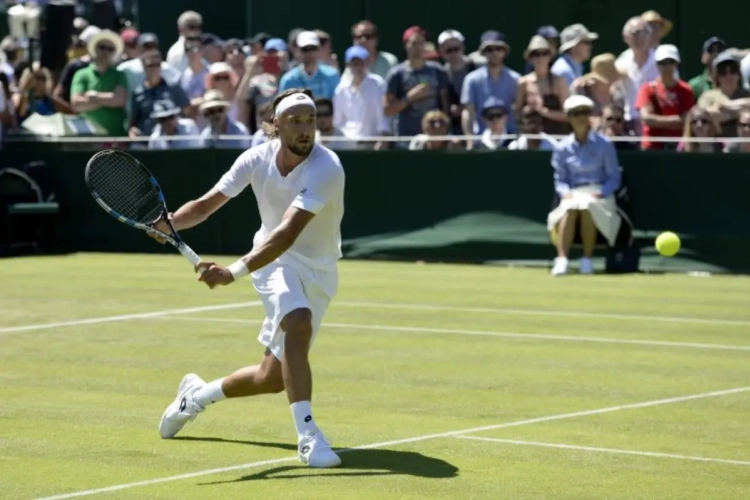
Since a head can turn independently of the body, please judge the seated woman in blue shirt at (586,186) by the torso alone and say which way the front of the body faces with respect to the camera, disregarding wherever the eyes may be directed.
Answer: toward the camera

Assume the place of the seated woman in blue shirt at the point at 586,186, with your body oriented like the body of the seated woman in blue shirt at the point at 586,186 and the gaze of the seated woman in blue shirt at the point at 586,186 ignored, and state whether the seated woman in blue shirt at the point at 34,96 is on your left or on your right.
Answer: on your right

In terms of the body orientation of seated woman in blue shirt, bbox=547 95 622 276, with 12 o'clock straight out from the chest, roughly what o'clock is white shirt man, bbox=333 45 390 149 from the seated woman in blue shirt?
The white shirt man is roughly at 4 o'clock from the seated woman in blue shirt.

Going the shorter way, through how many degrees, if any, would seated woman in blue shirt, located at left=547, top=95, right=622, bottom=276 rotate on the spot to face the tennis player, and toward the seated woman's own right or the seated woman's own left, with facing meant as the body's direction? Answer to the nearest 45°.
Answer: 0° — they already face them

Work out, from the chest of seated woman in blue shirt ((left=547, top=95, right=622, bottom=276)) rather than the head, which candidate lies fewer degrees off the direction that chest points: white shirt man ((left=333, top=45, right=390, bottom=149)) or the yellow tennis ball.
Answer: the yellow tennis ball

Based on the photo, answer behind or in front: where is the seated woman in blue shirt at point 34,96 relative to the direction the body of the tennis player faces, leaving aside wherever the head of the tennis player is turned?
behind

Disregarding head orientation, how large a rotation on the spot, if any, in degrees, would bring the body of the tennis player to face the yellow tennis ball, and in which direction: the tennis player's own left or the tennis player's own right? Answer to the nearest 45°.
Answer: approximately 135° to the tennis player's own left

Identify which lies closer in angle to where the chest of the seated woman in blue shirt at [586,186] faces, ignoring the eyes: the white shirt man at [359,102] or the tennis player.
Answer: the tennis player

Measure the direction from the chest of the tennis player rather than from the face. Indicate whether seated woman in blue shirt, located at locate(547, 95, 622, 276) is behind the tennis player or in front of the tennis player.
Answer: behind

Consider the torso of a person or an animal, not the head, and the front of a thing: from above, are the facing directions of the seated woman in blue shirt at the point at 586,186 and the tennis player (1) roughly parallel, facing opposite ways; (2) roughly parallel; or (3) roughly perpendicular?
roughly parallel
